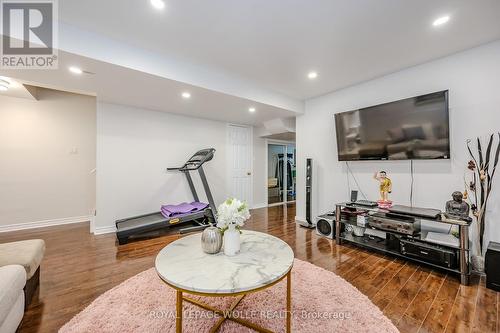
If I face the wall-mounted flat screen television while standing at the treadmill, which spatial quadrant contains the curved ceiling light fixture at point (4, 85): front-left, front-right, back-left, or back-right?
back-right

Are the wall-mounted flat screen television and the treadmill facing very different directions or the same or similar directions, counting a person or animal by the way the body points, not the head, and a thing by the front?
very different directions

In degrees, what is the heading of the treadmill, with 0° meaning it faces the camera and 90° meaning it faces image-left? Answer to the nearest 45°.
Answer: approximately 270°

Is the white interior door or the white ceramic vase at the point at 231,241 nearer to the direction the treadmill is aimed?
the white interior door
